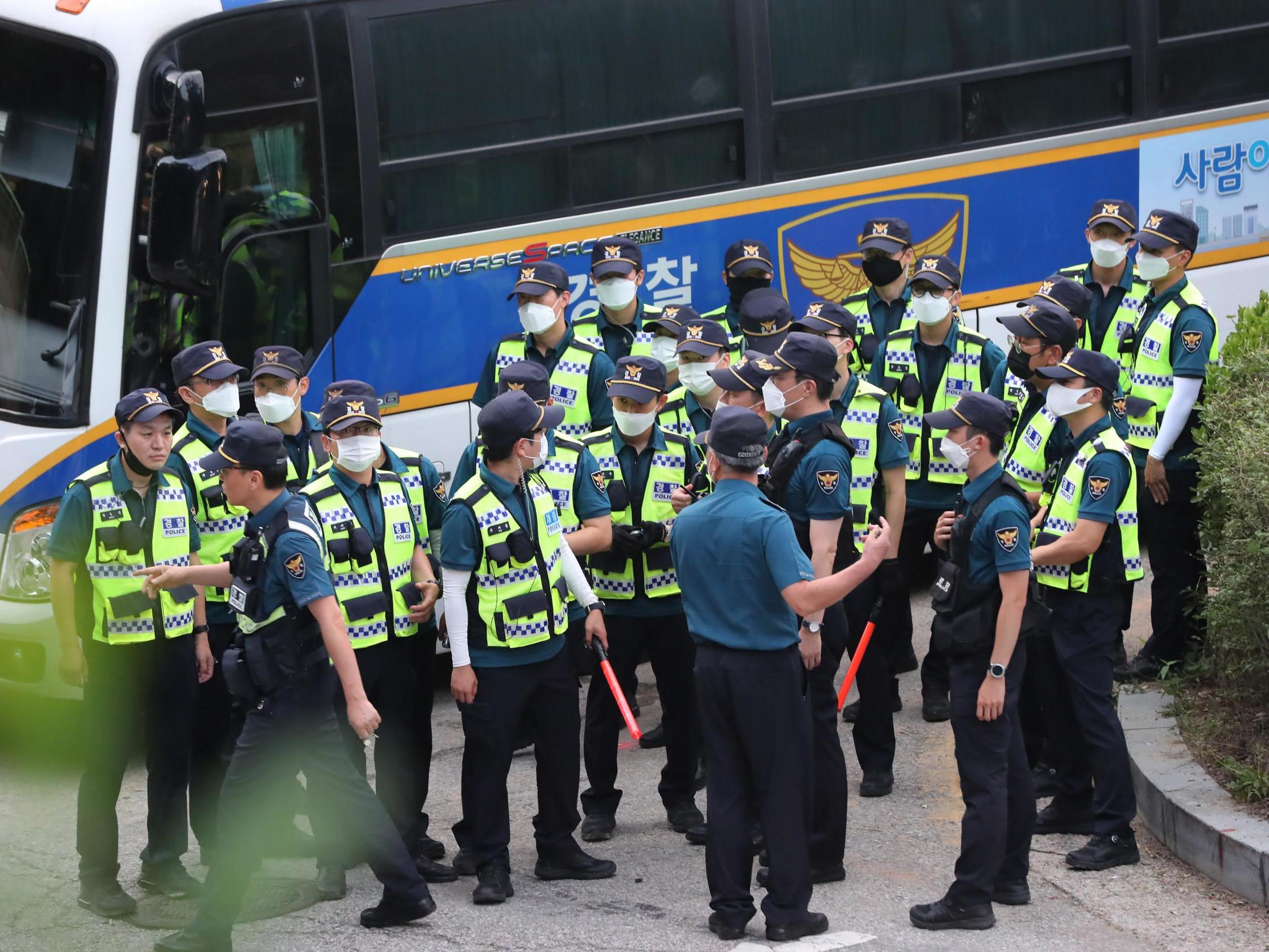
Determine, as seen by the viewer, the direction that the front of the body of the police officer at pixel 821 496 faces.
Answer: to the viewer's left

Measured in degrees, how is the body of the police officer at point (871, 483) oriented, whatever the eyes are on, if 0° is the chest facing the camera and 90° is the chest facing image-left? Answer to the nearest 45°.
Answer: approximately 45°

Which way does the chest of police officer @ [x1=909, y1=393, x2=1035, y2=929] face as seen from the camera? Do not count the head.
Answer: to the viewer's left

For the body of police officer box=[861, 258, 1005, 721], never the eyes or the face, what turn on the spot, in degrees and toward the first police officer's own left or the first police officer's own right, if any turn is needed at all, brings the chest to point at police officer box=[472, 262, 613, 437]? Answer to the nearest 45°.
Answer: approximately 90° to the first police officer's own right

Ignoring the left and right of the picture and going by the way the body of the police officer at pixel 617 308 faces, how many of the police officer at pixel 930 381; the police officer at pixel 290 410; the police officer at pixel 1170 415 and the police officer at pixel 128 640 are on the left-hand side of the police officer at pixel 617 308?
2

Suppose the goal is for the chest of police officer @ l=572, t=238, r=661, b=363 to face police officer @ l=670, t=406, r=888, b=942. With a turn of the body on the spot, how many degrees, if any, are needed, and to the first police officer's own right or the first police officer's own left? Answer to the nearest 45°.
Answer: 0° — they already face them

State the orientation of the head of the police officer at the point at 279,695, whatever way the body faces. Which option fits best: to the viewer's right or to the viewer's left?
to the viewer's left

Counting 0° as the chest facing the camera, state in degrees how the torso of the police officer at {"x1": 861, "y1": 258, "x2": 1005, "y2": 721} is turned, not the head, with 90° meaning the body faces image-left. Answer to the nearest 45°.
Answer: approximately 0°

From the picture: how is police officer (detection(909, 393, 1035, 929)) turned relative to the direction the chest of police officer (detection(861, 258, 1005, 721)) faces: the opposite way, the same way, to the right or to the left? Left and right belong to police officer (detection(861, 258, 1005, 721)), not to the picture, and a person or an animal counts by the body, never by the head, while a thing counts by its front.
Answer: to the right

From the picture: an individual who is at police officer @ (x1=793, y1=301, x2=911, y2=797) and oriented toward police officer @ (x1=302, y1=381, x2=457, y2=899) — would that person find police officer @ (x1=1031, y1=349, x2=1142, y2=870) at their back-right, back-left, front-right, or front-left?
back-left

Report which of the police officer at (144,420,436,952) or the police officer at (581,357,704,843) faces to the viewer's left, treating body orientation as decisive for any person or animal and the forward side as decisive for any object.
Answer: the police officer at (144,420,436,952)

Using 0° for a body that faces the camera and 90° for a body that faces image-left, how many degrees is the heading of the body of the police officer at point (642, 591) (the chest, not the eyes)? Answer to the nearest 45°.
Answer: approximately 0°
